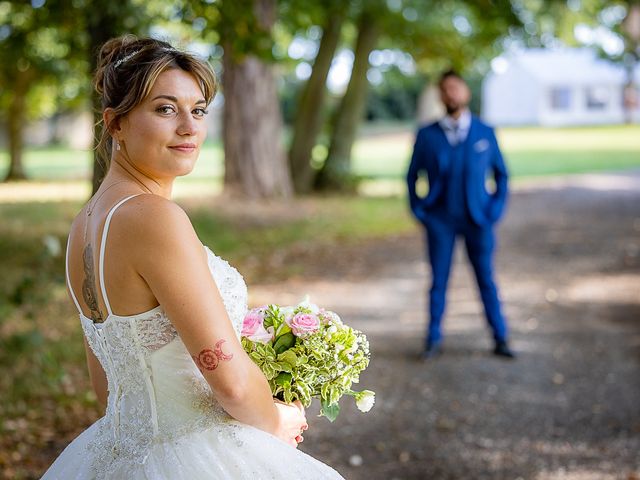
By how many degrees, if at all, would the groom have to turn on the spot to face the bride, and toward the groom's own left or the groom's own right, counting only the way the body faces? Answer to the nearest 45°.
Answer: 0° — they already face them

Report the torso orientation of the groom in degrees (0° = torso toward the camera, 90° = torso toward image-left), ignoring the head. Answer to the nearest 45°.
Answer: approximately 0°

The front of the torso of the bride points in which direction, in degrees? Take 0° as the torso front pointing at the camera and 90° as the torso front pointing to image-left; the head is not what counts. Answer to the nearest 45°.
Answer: approximately 225°

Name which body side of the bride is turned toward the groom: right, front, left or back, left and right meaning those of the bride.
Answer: front

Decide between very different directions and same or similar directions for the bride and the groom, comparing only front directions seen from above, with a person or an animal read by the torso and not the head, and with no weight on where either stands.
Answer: very different directions
